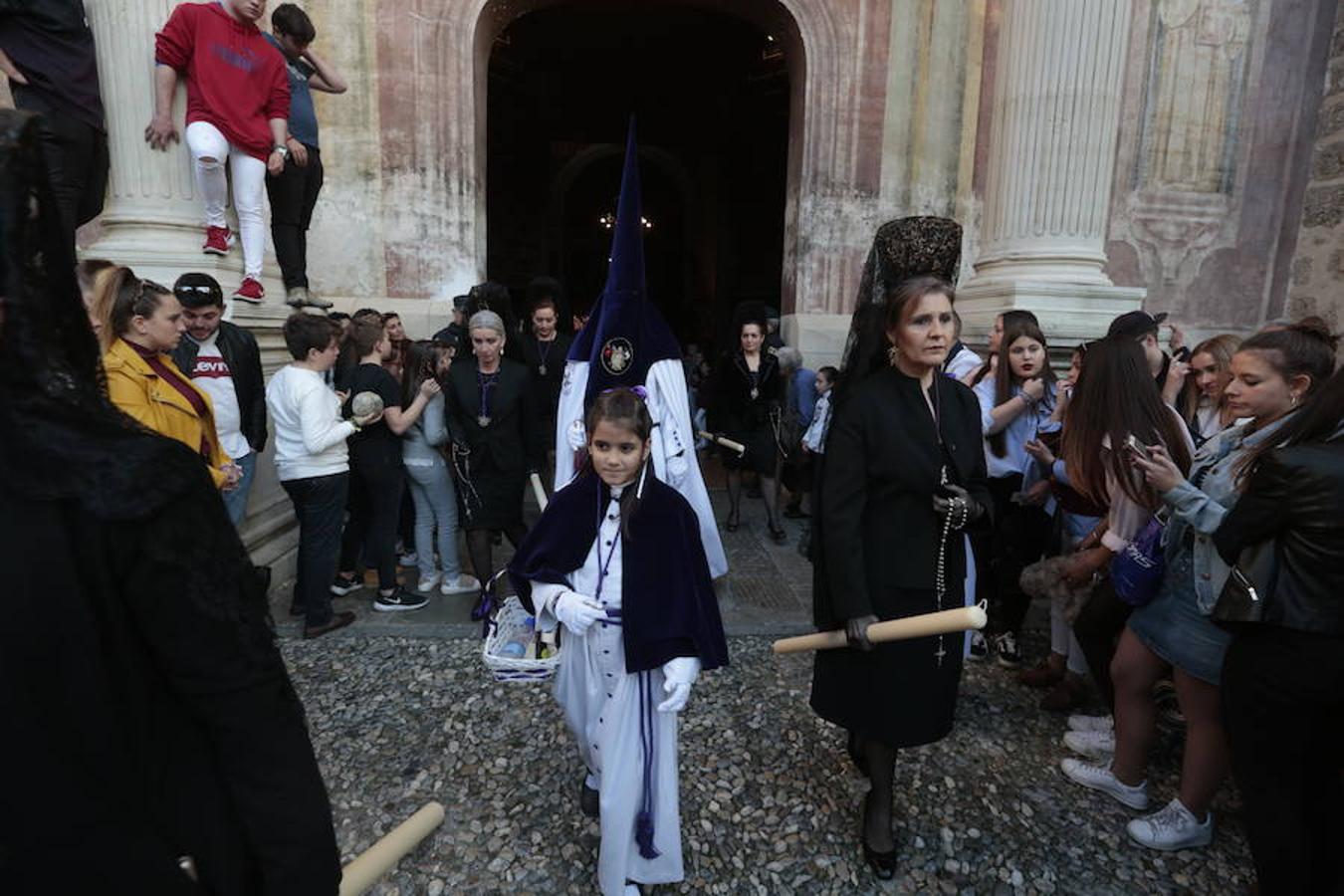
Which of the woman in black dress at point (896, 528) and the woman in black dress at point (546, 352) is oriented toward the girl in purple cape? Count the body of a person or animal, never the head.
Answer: the woman in black dress at point (546, 352)

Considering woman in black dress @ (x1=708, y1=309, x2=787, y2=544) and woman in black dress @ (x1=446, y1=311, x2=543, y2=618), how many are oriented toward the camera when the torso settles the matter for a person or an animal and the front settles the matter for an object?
2

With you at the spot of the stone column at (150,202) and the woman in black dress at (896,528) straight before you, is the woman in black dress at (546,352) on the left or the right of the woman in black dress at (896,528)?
left

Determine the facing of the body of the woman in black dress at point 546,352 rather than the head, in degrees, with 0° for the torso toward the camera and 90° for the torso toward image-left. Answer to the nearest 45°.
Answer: approximately 0°

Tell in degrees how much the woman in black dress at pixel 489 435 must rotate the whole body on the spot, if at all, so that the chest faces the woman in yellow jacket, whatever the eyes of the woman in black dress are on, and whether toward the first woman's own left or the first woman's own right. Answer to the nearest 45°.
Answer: approximately 45° to the first woman's own right

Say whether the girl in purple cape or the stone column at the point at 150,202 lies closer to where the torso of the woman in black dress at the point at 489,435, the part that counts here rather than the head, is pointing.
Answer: the girl in purple cape

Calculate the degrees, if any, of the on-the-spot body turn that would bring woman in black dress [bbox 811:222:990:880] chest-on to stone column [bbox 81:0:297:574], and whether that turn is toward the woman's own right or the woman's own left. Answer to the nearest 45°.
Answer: approximately 135° to the woman's own right

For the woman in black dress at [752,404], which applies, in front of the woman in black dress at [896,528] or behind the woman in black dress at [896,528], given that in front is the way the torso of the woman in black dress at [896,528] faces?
behind

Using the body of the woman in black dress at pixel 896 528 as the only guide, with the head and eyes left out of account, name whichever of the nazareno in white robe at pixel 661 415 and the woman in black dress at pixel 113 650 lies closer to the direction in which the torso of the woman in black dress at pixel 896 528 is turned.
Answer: the woman in black dress
